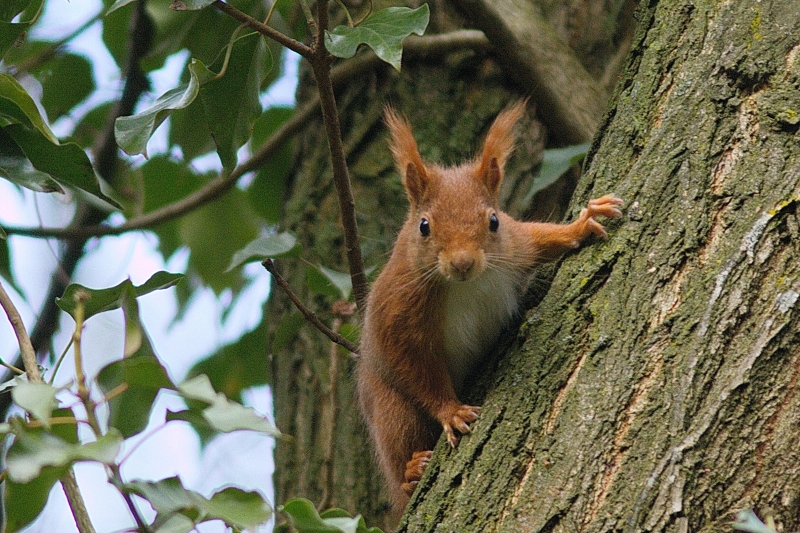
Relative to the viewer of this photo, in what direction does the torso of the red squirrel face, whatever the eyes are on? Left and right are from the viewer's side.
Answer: facing the viewer and to the right of the viewer

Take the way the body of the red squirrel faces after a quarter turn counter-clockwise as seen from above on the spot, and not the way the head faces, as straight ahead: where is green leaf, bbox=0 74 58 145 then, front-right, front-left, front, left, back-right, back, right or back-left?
back

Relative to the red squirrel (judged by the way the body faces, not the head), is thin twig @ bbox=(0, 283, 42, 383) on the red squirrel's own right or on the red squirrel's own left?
on the red squirrel's own right

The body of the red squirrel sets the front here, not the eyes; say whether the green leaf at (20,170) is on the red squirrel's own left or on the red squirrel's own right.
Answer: on the red squirrel's own right

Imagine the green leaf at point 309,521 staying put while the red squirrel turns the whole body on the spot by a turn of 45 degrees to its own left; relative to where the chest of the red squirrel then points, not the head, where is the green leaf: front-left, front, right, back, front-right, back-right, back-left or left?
right
